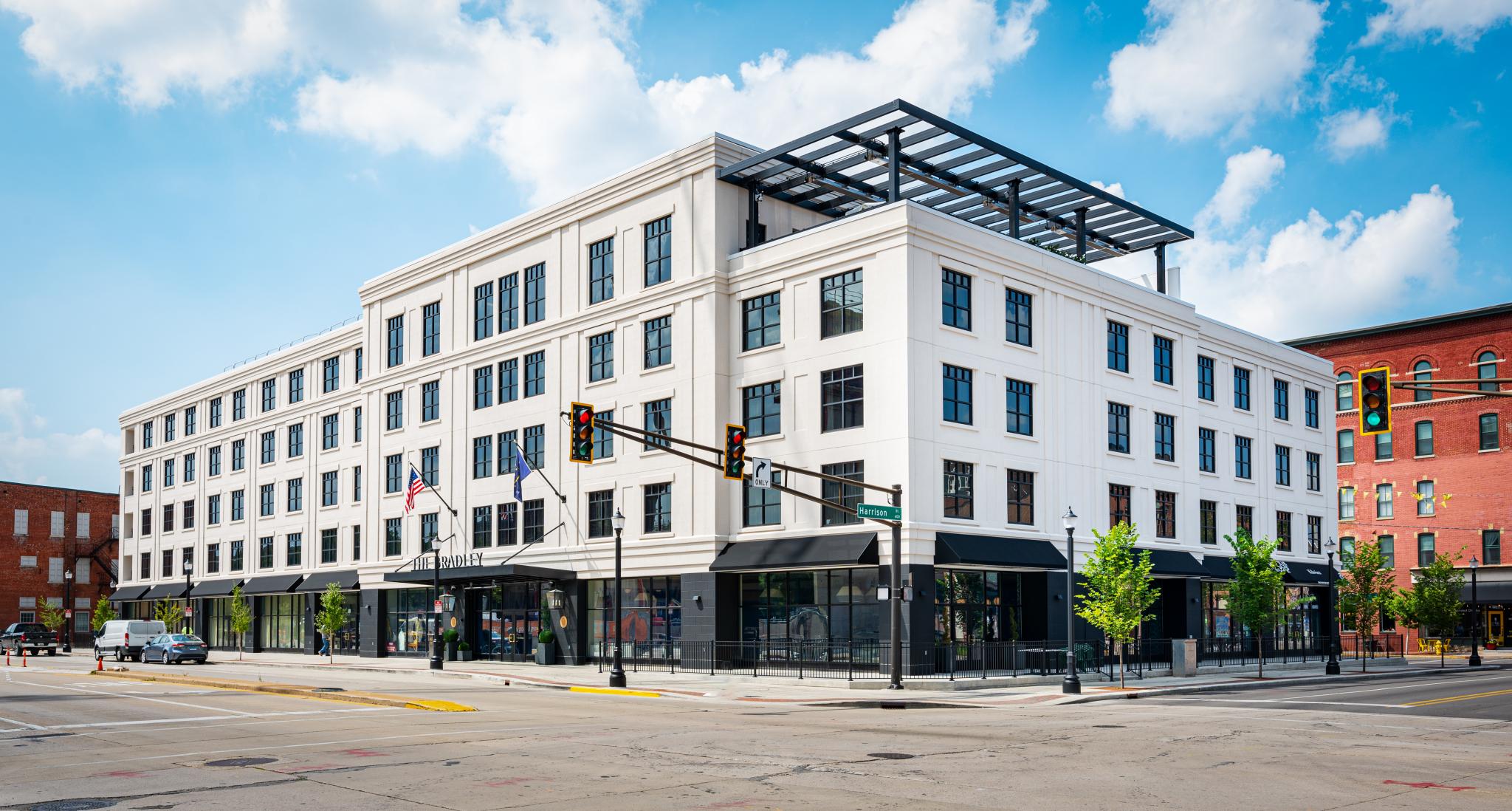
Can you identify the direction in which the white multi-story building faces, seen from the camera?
facing the viewer and to the left of the viewer

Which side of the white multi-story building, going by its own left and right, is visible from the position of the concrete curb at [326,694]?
front

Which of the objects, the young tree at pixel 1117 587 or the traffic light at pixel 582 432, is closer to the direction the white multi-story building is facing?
the traffic light

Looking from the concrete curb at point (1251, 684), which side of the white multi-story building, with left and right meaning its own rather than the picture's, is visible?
left

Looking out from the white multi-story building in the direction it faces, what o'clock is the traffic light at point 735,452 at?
The traffic light is roughly at 11 o'clock from the white multi-story building.

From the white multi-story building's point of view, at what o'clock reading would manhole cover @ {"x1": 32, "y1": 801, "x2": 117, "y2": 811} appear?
The manhole cover is roughly at 11 o'clock from the white multi-story building.

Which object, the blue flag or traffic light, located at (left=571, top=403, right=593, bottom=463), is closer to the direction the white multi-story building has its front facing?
the traffic light

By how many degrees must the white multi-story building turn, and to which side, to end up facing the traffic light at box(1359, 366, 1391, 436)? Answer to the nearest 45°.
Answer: approximately 45° to its left

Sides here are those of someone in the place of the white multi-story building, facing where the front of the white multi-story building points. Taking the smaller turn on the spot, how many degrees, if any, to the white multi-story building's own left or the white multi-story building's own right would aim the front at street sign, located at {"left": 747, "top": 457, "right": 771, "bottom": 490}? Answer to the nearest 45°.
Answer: approximately 45° to the white multi-story building's own left

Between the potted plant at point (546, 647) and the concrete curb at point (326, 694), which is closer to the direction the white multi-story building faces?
the concrete curb

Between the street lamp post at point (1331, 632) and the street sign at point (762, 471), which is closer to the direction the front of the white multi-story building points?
the street sign

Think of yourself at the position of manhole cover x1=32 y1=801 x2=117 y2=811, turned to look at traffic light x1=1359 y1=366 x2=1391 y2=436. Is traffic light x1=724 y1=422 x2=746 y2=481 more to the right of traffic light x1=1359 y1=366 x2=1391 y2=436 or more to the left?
left
